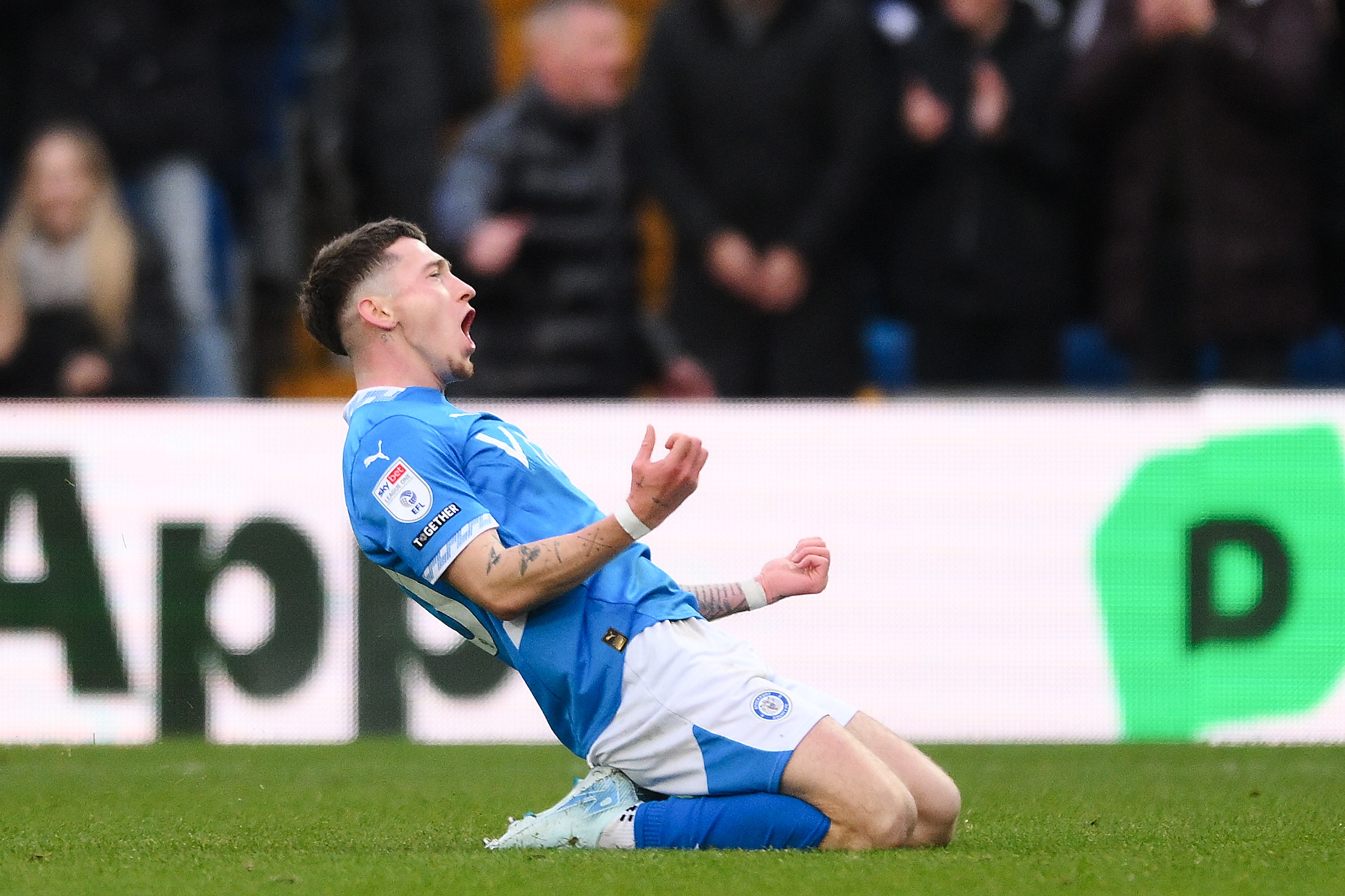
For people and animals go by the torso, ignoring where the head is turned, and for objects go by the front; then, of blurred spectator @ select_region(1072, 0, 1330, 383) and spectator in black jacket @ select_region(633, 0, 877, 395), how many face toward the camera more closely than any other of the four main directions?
2

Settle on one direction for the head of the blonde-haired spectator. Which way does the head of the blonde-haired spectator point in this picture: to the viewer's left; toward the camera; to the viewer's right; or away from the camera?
toward the camera

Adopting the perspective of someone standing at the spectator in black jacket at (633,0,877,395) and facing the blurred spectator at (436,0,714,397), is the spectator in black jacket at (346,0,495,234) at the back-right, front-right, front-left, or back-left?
front-right

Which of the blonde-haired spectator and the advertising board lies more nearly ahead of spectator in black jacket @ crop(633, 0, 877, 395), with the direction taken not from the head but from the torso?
the advertising board

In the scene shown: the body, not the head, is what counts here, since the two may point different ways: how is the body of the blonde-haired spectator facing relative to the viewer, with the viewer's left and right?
facing the viewer

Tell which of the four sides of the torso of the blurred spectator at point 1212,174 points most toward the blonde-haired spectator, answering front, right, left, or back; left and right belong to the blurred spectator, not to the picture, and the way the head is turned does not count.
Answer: right

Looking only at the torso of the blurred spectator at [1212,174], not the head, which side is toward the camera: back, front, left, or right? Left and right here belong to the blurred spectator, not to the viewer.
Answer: front

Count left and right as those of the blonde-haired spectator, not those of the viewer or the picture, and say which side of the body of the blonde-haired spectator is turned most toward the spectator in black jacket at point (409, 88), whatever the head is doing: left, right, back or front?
left

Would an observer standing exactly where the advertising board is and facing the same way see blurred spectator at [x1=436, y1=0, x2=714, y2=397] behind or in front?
behind

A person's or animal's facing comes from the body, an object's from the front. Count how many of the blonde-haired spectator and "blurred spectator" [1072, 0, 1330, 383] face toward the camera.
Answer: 2

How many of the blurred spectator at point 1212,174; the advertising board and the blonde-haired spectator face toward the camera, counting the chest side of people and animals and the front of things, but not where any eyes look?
3

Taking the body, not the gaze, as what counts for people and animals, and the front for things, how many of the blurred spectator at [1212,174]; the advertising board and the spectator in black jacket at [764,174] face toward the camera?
3

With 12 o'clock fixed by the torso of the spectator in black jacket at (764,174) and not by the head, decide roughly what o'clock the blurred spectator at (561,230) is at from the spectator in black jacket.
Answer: The blurred spectator is roughly at 3 o'clock from the spectator in black jacket.

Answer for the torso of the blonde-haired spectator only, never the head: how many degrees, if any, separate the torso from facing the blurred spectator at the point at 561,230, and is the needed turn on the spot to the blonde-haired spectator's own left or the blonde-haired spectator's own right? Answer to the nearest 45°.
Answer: approximately 90° to the blonde-haired spectator's own left

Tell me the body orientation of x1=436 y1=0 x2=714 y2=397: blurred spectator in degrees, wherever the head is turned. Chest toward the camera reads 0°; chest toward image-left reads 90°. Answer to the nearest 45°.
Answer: approximately 315°

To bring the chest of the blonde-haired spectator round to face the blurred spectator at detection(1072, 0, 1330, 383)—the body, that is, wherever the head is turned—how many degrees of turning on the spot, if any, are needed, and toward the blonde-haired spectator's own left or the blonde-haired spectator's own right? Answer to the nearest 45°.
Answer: approximately 90° to the blonde-haired spectator's own left

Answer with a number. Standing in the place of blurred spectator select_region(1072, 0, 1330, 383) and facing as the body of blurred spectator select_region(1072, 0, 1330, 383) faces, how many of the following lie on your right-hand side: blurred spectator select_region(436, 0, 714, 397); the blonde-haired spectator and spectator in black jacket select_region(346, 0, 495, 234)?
3
